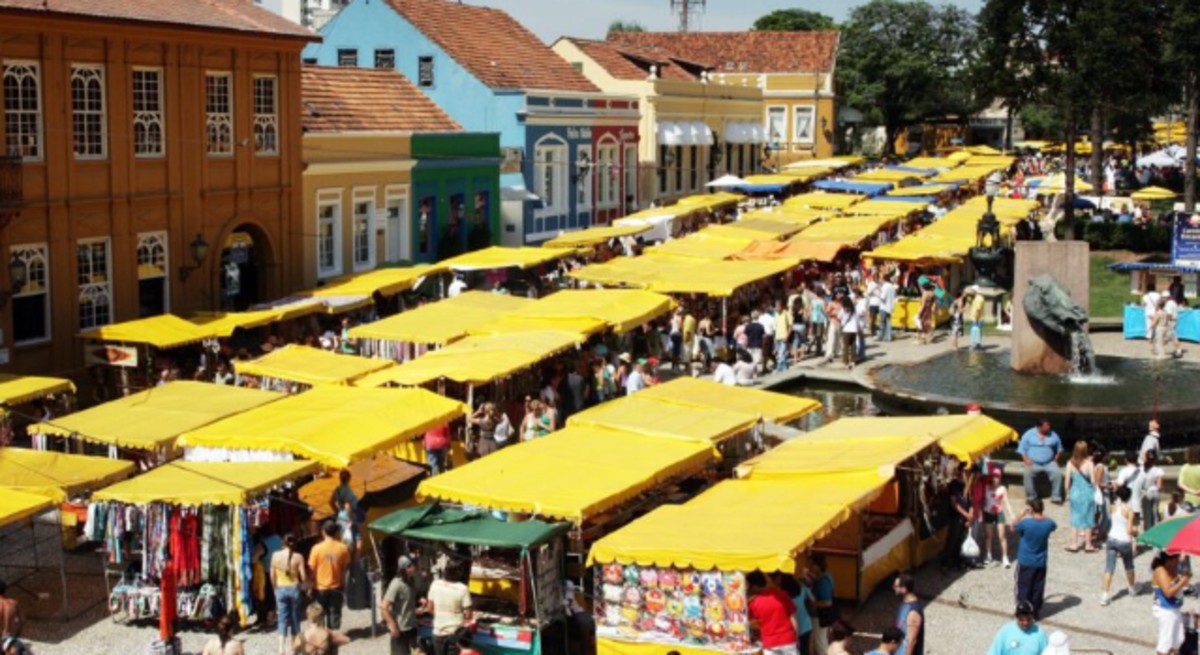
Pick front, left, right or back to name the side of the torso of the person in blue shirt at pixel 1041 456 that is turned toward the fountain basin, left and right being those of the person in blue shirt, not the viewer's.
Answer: back

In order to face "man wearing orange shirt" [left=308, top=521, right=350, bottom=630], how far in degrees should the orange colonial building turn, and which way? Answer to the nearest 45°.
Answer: approximately 45° to its right

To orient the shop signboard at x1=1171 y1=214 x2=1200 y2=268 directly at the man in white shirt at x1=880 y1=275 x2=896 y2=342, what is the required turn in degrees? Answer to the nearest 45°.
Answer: approximately 45° to its right

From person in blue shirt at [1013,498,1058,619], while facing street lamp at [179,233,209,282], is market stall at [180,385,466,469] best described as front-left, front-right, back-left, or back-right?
front-left

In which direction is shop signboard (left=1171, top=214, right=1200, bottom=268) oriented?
toward the camera

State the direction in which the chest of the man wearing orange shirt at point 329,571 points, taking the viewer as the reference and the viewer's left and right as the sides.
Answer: facing away from the viewer

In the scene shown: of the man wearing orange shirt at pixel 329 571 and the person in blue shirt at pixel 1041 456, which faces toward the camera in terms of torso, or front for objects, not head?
the person in blue shirt

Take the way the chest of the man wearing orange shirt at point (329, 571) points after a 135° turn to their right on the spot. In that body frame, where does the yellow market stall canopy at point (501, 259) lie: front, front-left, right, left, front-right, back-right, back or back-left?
back-left

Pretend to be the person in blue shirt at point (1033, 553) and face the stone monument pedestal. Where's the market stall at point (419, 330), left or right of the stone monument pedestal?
left

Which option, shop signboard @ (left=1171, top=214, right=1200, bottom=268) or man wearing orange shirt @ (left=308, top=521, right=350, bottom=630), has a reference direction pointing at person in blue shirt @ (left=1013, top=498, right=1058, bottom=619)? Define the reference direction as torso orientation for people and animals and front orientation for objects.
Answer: the shop signboard

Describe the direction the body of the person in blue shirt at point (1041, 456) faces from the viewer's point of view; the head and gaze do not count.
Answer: toward the camera

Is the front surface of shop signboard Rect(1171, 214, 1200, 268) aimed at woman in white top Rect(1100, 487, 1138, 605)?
yes

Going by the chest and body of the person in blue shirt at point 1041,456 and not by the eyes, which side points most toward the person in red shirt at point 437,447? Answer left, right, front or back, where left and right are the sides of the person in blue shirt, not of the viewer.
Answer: right

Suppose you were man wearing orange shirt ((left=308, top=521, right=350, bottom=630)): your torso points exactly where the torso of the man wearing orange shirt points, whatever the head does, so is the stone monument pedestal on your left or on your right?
on your right

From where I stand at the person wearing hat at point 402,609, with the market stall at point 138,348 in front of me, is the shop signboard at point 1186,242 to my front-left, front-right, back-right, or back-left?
front-right

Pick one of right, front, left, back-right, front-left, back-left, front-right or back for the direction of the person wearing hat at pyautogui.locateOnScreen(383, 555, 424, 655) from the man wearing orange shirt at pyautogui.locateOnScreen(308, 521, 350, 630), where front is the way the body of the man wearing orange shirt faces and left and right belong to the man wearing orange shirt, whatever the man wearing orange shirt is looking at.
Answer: back-right

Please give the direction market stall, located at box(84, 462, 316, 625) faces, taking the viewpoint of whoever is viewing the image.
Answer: facing the viewer

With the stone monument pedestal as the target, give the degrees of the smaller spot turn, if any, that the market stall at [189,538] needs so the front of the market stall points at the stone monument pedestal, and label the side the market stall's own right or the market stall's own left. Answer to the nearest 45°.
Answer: approximately 135° to the market stall's own left

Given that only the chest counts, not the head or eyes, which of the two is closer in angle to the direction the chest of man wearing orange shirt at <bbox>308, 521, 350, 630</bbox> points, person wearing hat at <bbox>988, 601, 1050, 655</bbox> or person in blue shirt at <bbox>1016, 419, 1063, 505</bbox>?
the person in blue shirt

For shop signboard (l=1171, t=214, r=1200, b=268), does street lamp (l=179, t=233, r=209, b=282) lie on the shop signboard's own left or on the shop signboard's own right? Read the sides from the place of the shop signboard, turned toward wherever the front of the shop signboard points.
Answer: on the shop signboard's own right
